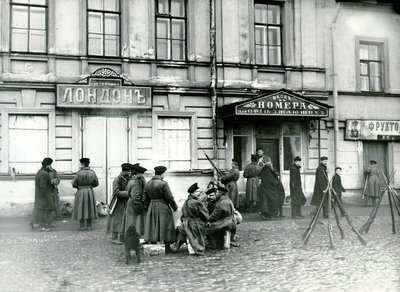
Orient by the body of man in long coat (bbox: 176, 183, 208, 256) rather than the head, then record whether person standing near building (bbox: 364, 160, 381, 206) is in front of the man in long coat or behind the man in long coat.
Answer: in front

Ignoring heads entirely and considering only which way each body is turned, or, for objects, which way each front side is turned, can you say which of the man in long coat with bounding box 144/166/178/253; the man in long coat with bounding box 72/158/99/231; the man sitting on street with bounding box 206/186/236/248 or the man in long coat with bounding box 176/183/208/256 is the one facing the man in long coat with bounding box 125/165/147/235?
the man sitting on street

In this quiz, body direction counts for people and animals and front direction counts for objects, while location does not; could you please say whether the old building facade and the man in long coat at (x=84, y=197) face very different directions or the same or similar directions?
very different directions

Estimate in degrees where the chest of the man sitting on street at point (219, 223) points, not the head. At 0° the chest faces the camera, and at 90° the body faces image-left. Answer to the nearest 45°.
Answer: approximately 90°

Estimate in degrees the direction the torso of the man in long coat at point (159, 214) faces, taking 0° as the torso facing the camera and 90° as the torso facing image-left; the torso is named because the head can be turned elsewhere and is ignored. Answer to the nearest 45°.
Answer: approximately 225°

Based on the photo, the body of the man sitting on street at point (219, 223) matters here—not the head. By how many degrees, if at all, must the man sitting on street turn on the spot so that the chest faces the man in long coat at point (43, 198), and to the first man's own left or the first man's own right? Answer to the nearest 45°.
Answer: approximately 45° to the first man's own right

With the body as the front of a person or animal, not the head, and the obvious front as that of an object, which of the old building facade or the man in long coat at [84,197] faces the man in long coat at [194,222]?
the old building facade

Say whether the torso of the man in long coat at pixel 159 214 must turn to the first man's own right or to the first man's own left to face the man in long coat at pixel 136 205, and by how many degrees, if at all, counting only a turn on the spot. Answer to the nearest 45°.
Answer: approximately 90° to the first man's own left

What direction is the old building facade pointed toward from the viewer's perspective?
toward the camera

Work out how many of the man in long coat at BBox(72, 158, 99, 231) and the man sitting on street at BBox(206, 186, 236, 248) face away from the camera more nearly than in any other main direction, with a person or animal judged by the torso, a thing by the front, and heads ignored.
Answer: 1
